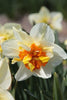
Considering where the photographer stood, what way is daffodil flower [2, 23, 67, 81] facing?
facing the viewer

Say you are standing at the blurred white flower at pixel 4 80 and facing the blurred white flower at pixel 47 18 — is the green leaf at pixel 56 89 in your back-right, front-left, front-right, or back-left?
front-right

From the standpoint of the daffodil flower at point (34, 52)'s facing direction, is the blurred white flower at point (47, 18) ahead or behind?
behind
